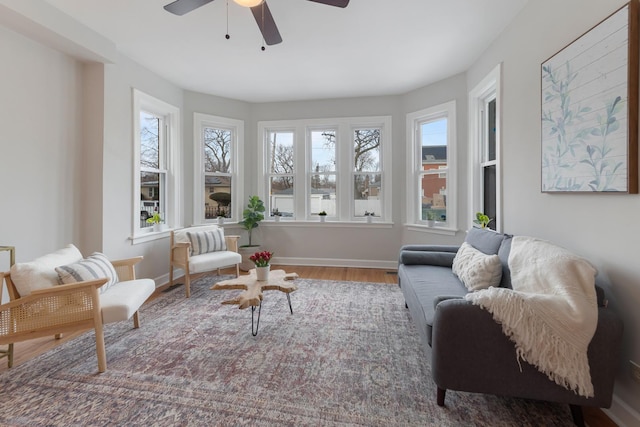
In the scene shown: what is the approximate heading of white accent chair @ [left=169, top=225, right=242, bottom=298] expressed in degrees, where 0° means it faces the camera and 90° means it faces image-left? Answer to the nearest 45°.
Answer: approximately 315°

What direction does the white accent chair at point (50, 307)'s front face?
to the viewer's right

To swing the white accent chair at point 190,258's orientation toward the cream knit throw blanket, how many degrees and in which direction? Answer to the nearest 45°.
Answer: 0° — it already faces it

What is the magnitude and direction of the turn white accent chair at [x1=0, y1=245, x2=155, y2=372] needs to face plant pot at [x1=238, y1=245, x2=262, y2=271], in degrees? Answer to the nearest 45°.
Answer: approximately 45° to its left

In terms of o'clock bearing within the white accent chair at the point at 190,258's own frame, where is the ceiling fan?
The ceiling fan is roughly at 1 o'clock from the white accent chair.

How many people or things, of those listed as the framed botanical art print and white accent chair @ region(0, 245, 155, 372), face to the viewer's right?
1

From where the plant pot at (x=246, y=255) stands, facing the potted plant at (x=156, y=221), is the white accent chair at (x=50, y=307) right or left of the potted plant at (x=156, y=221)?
left

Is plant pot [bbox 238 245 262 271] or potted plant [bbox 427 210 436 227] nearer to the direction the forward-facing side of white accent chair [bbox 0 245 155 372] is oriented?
the potted plant
